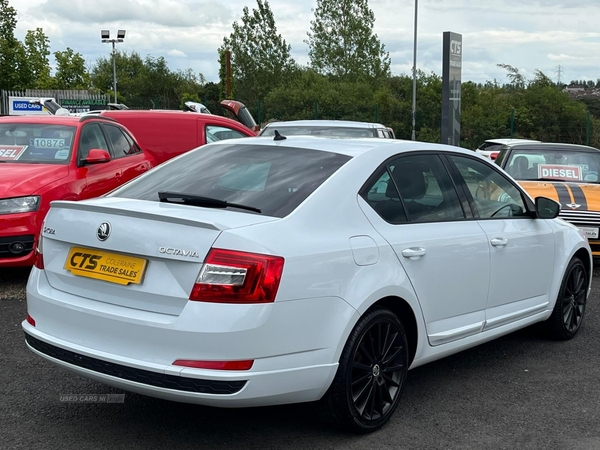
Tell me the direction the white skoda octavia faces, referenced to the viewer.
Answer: facing away from the viewer and to the right of the viewer

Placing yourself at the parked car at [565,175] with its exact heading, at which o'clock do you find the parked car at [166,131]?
the parked car at [166,131] is roughly at 3 o'clock from the parked car at [565,175].

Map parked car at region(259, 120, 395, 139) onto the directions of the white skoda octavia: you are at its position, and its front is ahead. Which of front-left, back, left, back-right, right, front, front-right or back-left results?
front-left

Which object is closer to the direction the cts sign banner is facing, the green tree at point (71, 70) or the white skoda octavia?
the white skoda octavia

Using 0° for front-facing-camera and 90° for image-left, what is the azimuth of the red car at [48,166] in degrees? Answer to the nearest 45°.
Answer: approximately 45°
